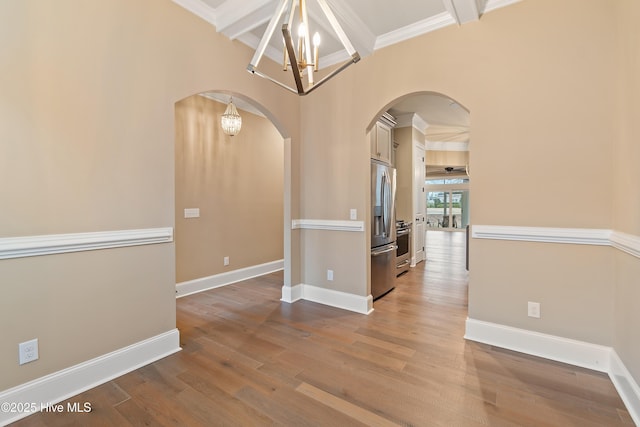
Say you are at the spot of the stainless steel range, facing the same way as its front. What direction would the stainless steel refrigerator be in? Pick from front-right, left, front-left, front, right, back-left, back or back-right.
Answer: front-right

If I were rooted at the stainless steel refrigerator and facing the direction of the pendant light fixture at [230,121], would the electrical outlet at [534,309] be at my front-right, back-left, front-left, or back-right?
back-left

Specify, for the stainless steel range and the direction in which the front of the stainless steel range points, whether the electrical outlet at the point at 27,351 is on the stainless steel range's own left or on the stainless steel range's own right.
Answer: on the stainless steel range's own right

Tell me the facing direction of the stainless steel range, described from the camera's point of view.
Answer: facing the viewer and to the right of the viewer

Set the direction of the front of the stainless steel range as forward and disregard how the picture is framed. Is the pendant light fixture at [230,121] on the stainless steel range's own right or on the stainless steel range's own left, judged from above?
on the stainless steel range's own right

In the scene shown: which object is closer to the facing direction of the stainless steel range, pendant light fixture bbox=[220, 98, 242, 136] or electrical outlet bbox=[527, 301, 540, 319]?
the electrical outlet
